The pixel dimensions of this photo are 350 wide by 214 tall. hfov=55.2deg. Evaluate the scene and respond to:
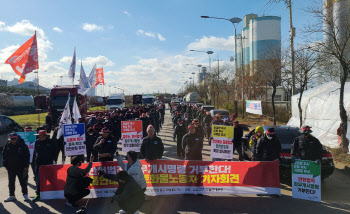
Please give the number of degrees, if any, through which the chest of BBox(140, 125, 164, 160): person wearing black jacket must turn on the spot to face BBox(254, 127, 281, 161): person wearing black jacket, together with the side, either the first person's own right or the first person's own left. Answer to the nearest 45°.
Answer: approximately 90° to the first person's own left

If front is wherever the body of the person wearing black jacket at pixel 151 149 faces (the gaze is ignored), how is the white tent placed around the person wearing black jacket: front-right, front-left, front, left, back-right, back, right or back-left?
back-left

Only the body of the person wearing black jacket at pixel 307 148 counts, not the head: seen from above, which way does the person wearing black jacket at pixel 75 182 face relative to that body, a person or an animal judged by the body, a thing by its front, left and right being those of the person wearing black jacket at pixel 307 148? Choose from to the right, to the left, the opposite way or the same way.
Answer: the opposite way

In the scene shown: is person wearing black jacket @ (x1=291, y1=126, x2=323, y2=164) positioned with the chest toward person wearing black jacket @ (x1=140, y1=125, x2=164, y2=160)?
no

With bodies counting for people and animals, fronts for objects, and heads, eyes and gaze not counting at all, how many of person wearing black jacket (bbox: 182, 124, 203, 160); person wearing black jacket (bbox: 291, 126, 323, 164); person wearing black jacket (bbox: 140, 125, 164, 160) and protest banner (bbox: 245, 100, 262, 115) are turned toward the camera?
4

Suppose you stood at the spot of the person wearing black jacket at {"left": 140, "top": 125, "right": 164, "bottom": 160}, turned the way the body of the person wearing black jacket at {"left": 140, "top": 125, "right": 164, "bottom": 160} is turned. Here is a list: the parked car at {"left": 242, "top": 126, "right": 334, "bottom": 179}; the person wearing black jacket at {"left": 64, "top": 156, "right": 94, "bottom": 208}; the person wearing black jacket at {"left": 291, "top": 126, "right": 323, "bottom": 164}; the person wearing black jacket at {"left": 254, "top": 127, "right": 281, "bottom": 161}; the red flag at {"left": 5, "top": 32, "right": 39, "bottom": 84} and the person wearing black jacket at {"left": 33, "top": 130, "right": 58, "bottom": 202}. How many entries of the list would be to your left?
3

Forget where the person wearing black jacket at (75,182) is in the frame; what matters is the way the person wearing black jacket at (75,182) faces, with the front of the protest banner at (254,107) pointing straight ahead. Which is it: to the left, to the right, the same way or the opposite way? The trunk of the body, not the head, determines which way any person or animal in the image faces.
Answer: the opposite way

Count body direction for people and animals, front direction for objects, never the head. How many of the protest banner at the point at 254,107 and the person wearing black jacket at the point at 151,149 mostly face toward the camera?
2

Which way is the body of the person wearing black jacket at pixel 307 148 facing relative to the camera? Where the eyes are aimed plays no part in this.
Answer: toward the camera

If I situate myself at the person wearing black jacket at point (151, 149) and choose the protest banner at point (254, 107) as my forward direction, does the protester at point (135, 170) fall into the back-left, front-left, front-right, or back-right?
back-right

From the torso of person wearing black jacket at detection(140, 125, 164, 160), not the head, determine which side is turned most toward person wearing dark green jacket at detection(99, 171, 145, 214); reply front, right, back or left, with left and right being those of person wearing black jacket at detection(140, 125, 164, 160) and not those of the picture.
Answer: front

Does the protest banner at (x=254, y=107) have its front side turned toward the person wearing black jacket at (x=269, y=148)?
yes

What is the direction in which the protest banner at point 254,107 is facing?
toward the camera

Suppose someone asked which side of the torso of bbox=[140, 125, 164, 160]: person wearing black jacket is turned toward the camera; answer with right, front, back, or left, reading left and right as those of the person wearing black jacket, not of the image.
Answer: front

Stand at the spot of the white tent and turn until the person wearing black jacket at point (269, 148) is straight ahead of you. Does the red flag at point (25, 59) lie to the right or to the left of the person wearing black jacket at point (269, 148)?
right
